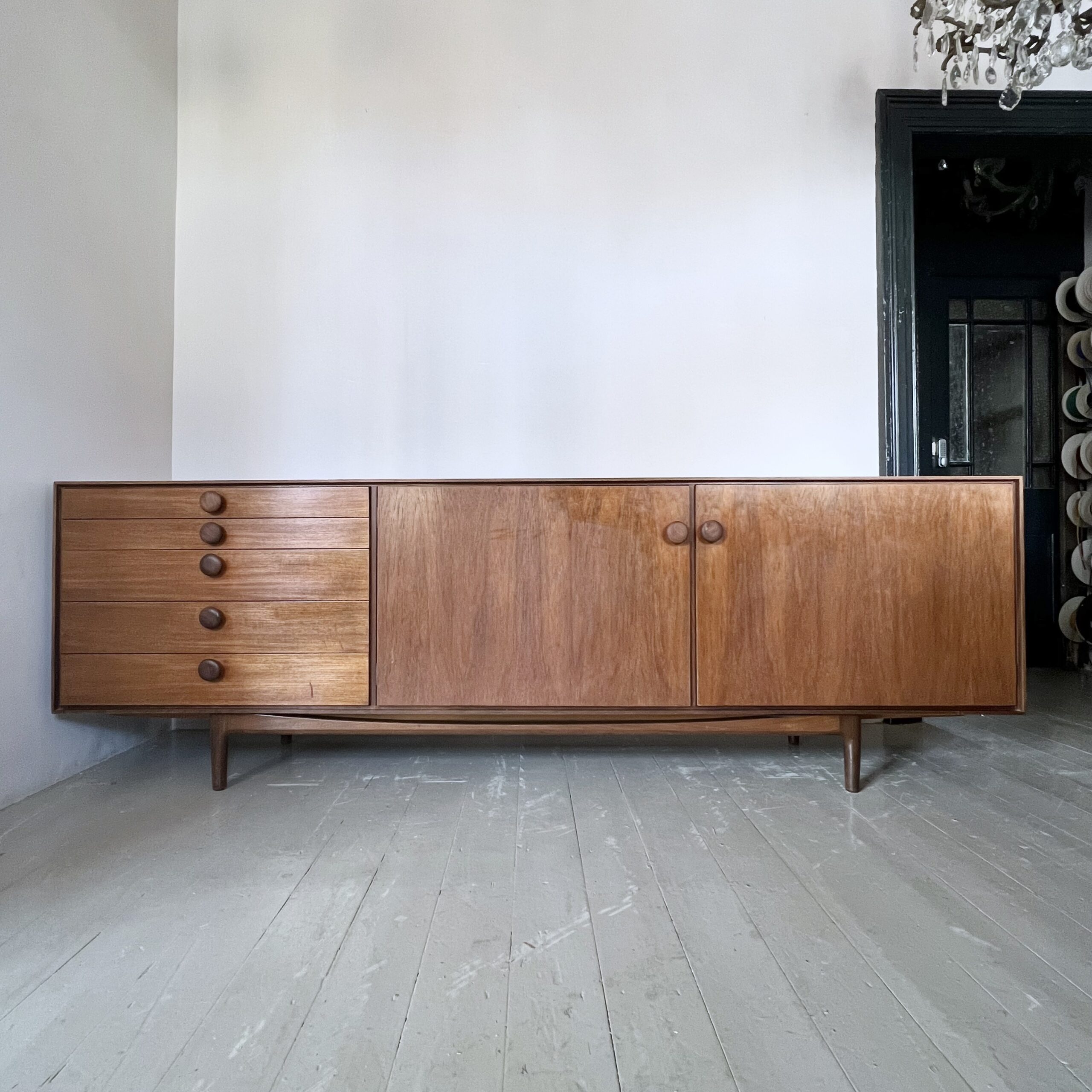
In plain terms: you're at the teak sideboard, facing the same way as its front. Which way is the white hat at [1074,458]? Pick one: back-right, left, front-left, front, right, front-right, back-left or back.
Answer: back-left

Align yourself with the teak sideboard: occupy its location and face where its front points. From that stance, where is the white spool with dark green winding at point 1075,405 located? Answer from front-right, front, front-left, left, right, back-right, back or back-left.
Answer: back-left

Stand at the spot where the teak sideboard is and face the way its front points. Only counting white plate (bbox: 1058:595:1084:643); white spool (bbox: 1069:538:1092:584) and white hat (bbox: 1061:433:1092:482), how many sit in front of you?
0

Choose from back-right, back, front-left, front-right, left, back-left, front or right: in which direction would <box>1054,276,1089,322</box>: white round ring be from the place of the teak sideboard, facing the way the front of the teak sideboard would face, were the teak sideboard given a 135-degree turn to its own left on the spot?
front

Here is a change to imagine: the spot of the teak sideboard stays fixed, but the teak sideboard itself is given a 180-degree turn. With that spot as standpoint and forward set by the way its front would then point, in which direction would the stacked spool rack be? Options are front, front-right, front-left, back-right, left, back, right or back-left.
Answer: front-right

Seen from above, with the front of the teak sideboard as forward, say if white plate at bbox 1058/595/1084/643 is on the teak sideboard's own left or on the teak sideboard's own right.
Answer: on the teak sideboard's own left

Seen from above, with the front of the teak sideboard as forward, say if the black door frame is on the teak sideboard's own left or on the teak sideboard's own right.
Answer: on the teak sideboard's own left

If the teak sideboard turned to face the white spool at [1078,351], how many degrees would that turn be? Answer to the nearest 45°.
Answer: approximately 135° to its left

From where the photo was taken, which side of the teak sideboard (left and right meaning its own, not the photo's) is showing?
front
